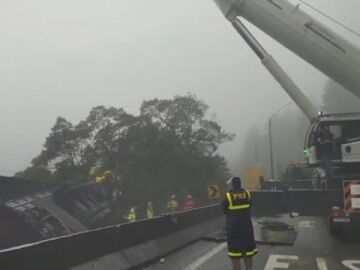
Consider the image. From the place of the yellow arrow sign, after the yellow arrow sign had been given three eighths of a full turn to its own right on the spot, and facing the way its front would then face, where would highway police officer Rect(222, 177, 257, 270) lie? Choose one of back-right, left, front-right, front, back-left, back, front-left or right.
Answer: back-left

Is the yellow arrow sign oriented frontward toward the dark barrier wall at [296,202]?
no

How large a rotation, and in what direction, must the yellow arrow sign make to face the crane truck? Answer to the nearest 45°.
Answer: approximately 45° to its left

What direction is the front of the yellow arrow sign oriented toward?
toward the camera

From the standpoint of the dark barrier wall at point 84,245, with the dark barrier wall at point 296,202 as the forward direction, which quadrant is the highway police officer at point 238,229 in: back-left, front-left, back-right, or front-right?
front-right

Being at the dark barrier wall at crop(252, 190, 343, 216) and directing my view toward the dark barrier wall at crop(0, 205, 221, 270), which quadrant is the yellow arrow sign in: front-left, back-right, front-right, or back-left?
back-right

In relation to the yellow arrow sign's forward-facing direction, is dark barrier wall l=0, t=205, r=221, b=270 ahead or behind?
ahead
